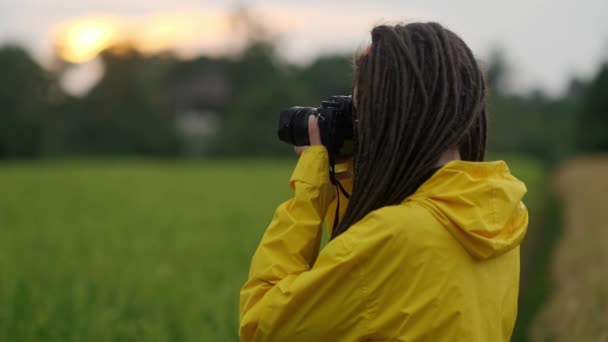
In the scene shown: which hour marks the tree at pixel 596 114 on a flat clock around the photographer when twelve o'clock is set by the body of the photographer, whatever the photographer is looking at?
The tree is roughly at 2 o'clock from the photographer.

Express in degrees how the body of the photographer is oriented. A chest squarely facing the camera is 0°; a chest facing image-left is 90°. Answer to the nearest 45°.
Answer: approximately 135°

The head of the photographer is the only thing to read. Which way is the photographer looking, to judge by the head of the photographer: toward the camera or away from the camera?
away from the camera
